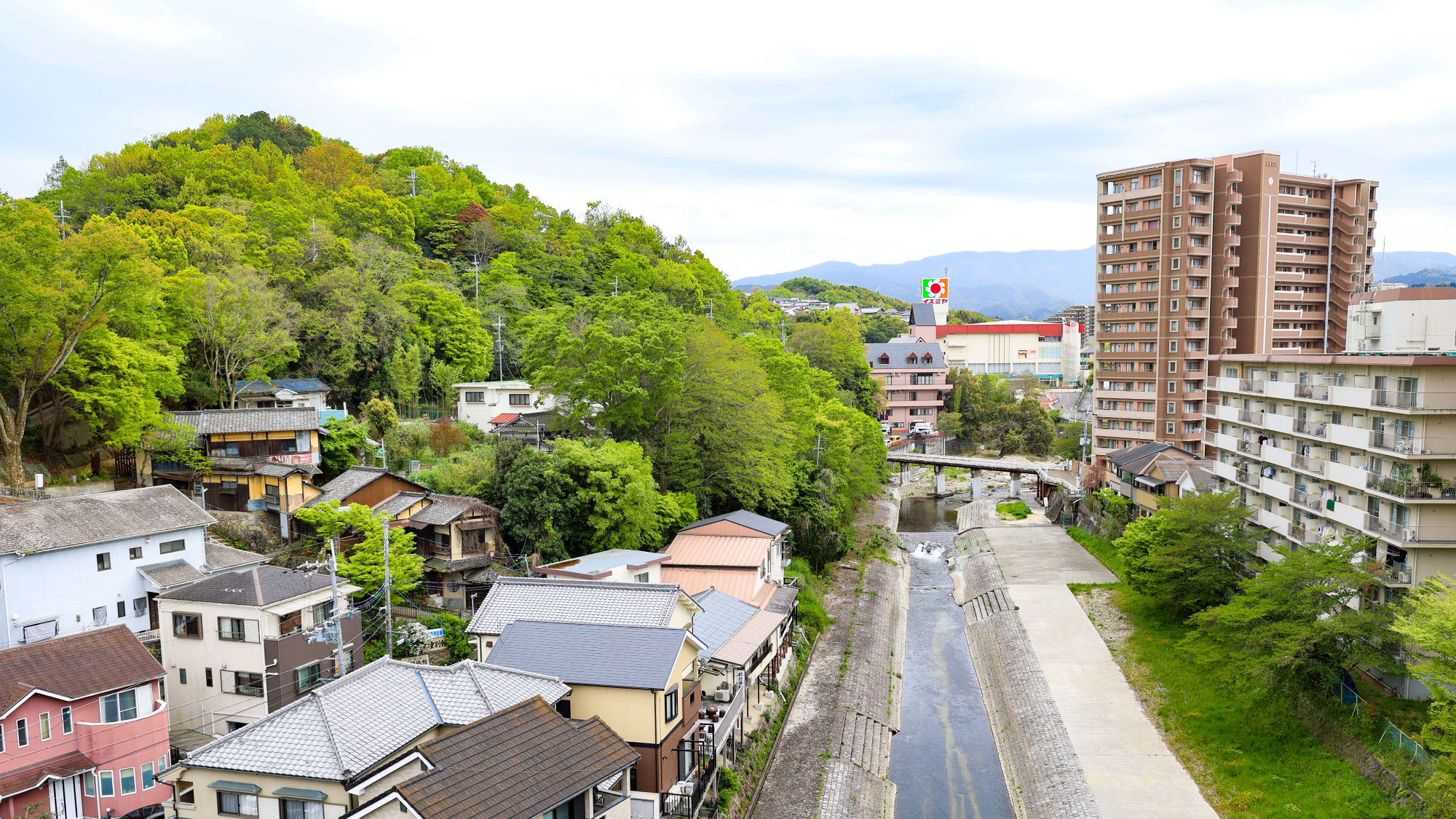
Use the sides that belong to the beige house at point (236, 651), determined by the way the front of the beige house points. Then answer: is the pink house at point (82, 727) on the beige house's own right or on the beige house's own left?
on the beige house's own right

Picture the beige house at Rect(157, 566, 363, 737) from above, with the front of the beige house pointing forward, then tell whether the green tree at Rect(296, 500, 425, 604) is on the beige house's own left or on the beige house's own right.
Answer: on the beige house's own left

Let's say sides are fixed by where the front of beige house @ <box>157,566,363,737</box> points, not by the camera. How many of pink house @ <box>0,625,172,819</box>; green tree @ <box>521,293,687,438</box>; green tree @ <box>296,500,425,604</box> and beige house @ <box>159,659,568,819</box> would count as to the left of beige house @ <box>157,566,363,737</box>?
2

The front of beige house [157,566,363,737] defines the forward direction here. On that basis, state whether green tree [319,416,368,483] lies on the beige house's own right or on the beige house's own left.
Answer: on the beige house's own left

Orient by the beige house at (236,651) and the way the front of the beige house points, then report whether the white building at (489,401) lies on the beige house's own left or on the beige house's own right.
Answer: on the beige house's own left

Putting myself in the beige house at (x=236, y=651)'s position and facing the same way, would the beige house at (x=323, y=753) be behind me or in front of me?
in front

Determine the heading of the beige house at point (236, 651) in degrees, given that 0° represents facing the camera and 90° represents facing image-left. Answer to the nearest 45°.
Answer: approximately 315°

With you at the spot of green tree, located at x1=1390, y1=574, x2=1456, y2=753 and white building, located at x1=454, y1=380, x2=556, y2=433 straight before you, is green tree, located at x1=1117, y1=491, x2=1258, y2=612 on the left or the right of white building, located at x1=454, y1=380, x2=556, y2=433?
right
